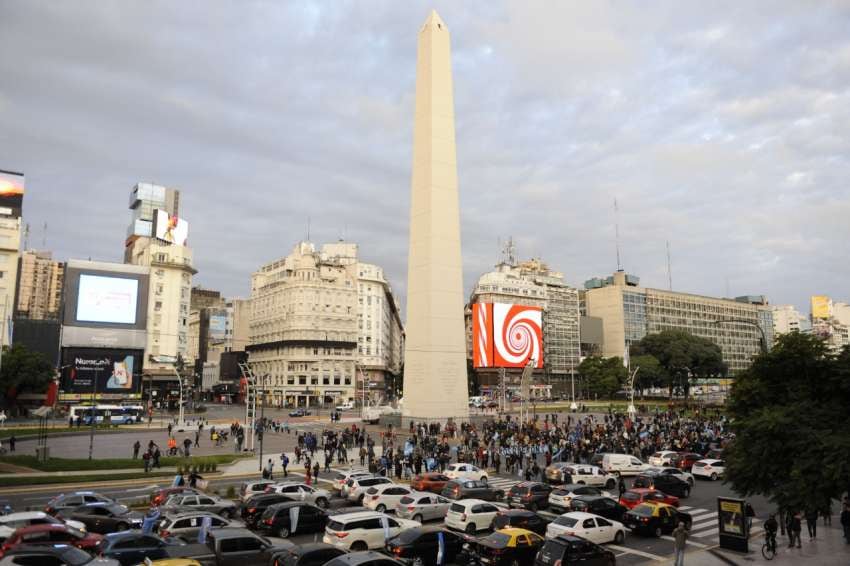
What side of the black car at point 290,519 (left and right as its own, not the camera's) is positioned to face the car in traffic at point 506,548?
right

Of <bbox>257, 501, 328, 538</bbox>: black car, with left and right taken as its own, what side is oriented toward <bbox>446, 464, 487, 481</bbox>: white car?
front

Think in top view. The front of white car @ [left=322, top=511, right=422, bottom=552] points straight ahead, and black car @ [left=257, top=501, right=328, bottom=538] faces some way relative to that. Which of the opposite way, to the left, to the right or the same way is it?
the same way

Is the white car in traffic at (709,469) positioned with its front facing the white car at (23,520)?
no

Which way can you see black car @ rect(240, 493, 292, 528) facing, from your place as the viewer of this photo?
facing away from the viewer and to the right of the viewer

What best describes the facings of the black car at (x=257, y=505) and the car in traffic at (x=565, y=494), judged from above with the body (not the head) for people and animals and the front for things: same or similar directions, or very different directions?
same or similar directions

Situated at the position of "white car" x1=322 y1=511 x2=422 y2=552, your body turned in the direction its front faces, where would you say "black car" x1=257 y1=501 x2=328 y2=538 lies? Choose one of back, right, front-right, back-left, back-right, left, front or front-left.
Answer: left

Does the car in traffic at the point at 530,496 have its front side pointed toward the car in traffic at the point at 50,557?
no

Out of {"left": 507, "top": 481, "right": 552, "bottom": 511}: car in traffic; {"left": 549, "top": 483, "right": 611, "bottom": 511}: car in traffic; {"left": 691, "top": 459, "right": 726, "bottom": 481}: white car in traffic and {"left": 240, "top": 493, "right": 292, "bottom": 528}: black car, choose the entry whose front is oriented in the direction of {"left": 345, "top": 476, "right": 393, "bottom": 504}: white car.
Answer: the black car

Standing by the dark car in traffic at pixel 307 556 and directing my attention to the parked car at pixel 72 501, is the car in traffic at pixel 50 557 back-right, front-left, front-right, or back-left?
front-left

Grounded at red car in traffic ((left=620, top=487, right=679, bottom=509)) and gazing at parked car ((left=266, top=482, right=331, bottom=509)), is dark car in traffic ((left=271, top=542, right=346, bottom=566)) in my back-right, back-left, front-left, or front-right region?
front-left

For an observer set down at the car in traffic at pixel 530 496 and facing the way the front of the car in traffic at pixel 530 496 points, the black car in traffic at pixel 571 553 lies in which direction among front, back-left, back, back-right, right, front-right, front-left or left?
back-right

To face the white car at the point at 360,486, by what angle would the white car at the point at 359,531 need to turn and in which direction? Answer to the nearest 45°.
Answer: approximately 45° to its left

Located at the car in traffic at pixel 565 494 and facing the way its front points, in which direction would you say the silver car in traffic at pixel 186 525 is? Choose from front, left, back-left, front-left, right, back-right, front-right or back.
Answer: back

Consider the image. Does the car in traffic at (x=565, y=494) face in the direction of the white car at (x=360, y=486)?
no

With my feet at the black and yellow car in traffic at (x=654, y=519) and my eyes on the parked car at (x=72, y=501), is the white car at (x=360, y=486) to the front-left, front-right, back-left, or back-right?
front-right

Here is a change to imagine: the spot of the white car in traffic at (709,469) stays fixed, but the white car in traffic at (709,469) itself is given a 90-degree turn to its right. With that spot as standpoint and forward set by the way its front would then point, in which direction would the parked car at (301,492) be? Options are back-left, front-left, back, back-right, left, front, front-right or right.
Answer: right

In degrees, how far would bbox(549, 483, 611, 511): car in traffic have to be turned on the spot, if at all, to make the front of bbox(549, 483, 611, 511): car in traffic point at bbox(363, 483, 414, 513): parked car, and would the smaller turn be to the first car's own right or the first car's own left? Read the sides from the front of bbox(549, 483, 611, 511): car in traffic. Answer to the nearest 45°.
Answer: approximately 135° to the first car's own left
